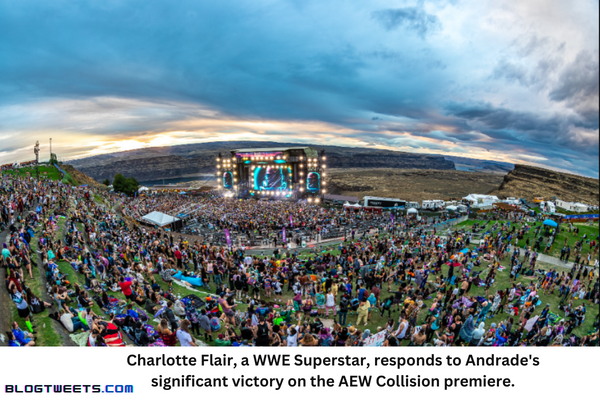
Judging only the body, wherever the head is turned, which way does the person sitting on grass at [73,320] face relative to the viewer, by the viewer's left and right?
facing away from the viewer and to the right of the viewer

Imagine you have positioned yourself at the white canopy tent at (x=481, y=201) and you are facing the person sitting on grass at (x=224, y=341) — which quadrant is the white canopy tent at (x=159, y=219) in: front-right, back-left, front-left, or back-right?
front-right

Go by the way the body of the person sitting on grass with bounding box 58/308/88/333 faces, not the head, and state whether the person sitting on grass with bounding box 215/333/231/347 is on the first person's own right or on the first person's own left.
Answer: on the first person's own right

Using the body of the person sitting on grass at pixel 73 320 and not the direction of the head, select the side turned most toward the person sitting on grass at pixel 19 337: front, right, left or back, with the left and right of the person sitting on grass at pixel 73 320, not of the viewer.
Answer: back

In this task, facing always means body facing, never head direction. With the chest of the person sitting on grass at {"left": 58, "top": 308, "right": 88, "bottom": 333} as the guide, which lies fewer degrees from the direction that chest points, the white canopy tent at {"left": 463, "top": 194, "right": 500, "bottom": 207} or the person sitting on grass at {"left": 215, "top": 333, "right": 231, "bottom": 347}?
the white canopy tent

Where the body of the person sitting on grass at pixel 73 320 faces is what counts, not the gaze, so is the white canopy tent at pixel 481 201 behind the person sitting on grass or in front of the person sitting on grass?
in front

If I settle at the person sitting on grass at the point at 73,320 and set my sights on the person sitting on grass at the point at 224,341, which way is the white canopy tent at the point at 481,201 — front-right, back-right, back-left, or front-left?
front-left
